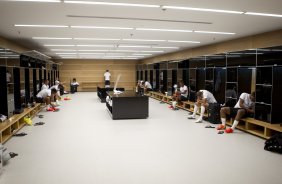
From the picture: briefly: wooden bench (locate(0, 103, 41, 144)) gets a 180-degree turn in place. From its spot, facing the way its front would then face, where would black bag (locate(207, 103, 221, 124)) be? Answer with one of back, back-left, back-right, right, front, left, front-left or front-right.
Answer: back-right

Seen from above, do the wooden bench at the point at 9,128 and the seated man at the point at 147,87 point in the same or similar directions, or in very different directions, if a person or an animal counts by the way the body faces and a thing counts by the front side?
very different directions

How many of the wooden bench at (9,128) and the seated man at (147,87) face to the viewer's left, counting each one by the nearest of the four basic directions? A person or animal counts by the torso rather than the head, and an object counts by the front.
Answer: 1

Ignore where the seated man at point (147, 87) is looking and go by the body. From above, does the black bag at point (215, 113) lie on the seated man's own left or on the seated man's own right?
on the seated man's own left

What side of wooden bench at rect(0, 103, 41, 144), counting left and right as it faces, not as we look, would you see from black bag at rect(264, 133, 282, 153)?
front

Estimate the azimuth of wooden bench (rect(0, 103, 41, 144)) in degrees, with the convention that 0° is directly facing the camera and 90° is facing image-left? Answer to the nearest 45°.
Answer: approximately 315°

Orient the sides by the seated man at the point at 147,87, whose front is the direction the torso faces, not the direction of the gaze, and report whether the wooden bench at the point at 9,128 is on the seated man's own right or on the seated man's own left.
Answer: on the seated man's own left

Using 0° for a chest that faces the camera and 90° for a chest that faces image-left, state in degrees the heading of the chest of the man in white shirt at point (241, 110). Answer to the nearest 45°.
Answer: approximately 45°

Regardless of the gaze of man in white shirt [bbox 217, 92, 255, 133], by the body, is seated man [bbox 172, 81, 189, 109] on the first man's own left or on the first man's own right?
on the first man's own right

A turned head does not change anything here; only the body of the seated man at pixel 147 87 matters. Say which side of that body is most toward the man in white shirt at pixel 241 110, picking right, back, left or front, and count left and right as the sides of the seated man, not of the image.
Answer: left

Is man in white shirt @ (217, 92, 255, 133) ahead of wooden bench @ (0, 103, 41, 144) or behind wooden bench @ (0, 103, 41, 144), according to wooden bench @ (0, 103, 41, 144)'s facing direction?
ahead

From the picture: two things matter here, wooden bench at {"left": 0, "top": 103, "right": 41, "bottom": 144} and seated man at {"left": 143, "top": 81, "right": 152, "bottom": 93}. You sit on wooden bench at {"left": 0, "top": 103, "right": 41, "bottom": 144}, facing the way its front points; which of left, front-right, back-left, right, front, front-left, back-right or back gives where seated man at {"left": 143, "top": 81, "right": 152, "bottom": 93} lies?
left
